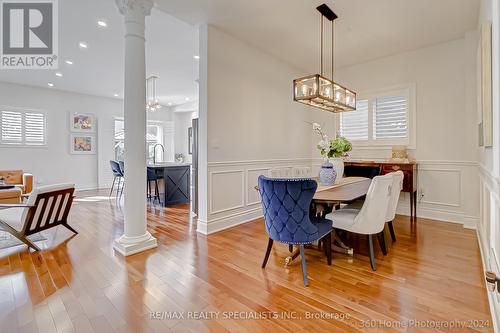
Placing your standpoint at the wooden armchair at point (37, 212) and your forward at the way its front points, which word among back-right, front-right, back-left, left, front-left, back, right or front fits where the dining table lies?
back

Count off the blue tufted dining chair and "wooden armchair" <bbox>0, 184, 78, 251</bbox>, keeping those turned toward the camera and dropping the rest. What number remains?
0

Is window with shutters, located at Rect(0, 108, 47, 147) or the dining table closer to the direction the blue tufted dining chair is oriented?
the dining table

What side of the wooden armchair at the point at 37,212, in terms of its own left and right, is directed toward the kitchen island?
right

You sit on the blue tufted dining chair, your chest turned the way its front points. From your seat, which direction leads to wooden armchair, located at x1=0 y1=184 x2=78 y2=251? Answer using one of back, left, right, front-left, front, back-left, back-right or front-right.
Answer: back-left

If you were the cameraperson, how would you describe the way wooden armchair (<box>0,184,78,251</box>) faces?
facing away from the viewer and to the left of the viewer

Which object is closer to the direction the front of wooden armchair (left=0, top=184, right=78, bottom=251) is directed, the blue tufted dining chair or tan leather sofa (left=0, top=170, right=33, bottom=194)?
the tan leather sofa

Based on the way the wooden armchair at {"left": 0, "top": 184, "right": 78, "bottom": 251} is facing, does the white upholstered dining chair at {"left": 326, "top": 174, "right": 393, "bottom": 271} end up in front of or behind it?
behind

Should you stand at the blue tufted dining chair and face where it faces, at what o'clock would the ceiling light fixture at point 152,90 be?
The ceiling light fixture is roughly at 9 o'clock from the blue tufted dining chair.

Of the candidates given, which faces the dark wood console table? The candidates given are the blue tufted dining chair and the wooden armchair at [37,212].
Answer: the blue tufted dining chair

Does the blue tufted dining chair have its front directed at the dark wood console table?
yes

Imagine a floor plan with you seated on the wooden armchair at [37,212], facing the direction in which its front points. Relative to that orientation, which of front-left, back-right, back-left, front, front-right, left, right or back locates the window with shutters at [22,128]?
front-right

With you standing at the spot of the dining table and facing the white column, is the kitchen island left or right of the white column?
right

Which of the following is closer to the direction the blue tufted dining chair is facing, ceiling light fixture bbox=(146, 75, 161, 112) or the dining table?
the dining table

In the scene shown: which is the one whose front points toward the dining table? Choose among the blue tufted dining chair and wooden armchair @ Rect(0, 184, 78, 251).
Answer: the blue tufted dining chair

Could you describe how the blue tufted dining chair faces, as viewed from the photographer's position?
facing away from the viewer and to the right of the viewer

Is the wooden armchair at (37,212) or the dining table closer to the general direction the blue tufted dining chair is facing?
the dining table
